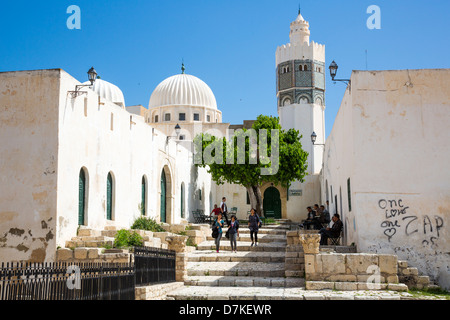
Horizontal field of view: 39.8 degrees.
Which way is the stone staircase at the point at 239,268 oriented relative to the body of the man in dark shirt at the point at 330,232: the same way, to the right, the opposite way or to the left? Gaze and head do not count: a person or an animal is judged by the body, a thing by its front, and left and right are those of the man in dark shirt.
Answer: to the left

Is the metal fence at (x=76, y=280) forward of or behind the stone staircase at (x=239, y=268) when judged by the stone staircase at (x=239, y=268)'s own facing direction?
forward

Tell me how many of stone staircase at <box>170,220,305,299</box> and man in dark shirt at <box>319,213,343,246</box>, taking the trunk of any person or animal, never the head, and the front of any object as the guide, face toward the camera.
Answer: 1

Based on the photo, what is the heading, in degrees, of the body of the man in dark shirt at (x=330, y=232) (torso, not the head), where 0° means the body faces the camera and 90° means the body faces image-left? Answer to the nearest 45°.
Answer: approximately 90°

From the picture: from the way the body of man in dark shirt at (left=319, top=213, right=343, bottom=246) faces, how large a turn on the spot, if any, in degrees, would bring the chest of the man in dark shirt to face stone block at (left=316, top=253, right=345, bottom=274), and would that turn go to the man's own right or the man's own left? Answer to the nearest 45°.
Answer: approximately 90° to the man's own left

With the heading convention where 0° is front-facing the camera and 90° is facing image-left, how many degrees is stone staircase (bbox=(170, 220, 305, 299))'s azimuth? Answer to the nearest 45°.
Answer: approximately 0°

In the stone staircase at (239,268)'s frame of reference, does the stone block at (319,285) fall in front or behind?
in front

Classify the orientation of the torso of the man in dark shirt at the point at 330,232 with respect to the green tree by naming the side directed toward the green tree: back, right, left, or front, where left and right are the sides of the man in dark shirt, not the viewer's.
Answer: right

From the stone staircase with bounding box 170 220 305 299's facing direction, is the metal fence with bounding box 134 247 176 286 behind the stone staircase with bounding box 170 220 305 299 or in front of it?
in front
